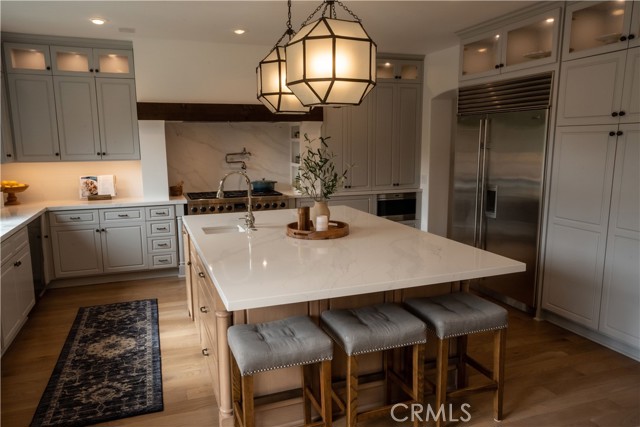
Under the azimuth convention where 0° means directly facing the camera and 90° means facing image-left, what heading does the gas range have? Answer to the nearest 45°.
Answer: approximately 0°

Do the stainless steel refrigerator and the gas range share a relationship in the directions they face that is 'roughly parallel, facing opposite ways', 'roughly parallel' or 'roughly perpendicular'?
roughly perpendicular

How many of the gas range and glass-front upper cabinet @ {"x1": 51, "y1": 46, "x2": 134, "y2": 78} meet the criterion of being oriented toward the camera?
2

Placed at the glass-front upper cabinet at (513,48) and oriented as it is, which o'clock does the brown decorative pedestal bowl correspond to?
The brown decorative pedestal bowl is roughly at 1 o'clock from the glass-front upper cabinet.

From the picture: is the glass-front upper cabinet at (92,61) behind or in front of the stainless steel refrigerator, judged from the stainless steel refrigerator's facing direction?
in front

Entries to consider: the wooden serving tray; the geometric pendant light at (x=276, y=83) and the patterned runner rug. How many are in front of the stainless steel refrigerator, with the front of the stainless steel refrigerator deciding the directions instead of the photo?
3

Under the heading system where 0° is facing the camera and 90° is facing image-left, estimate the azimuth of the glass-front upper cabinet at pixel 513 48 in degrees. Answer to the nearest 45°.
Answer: approximately 45°

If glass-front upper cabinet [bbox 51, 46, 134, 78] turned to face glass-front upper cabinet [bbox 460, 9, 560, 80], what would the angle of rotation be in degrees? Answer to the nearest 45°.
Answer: approximately 45° to its left

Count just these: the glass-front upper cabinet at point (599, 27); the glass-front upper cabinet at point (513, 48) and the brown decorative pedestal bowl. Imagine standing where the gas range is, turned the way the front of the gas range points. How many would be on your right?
1

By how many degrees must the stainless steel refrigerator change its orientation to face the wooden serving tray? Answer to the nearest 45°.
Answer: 0° — it already faces it

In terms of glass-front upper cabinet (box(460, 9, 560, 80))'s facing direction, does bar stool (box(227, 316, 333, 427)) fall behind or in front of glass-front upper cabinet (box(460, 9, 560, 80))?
in front

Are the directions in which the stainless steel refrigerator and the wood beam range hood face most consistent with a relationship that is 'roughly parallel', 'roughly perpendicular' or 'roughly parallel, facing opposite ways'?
roughly perpendicular
